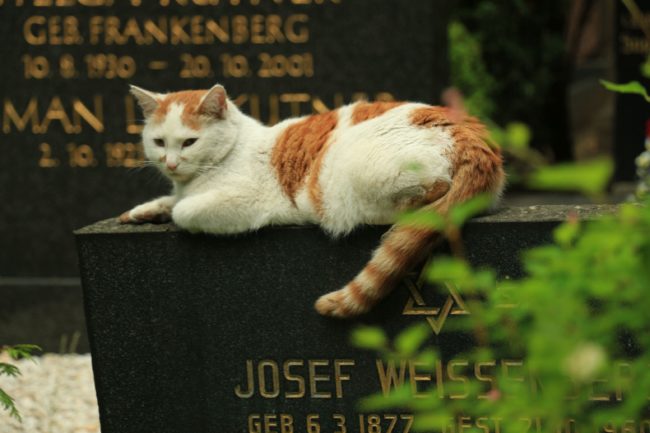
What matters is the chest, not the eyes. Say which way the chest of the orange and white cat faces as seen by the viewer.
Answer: to the viewer's left

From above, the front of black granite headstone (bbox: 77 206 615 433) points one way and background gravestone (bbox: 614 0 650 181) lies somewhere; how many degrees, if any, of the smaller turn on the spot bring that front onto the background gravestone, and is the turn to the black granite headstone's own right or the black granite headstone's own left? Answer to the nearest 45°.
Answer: approximately 135° to the black granite headstone's own left

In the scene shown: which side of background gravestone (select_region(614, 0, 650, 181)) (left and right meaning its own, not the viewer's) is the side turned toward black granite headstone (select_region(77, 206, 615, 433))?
front

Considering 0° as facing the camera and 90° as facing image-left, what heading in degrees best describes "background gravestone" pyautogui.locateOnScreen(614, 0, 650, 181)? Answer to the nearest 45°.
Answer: approximately 0°

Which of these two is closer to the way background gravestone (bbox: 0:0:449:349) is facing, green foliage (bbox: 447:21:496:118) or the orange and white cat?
the orange and white cat

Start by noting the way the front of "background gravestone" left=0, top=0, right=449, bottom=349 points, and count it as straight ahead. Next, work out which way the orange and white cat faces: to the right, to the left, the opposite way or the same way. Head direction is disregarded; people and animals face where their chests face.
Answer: to the right

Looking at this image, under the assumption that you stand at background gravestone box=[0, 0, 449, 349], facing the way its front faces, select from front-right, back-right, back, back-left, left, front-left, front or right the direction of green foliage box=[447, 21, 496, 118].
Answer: back-left

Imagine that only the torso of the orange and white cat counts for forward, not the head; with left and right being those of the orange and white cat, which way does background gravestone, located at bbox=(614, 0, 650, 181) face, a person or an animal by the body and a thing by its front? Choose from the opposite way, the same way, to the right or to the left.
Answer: to the left

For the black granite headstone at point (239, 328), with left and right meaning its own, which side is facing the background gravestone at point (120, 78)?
back

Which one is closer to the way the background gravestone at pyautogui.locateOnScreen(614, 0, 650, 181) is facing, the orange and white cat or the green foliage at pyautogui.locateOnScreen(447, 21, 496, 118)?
the orange and white cat

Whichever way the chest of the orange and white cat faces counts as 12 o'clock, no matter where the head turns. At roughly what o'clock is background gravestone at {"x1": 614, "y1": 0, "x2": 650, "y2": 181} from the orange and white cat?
The background gravestone is roughly at 4 o'clock from the orange and white cat.

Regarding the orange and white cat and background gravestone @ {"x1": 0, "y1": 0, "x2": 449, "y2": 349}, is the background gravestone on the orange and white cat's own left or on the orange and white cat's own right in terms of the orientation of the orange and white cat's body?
on the orange and white cat's own right

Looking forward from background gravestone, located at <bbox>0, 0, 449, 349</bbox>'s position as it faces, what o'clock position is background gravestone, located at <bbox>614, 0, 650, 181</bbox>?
background gravestone, located at <bbox>614, 0, 650, 181</bbox> is roughly at 8 o'clock from background gravestone, located at <bbox>0, 0, 449, 349</bbox>.
